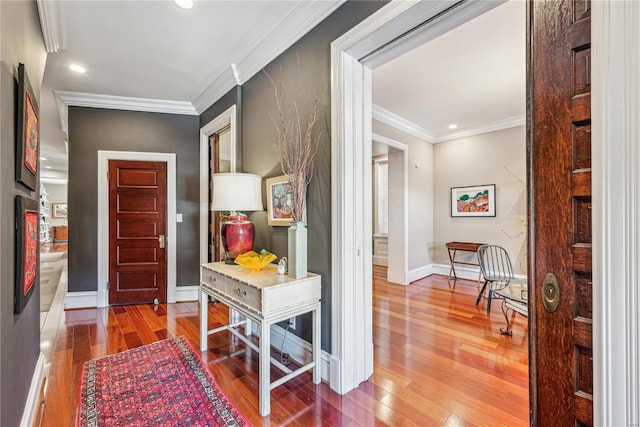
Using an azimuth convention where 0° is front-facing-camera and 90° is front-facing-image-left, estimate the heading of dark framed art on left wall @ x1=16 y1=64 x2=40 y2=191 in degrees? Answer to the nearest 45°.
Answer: approximately 270°

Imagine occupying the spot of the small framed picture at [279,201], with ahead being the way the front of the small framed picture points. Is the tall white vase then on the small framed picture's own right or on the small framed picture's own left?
on the small framed picture's own left

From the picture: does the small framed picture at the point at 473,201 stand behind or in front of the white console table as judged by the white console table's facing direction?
behind

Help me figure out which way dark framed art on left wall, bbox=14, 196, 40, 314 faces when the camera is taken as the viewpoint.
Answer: facing to the right of the viewer

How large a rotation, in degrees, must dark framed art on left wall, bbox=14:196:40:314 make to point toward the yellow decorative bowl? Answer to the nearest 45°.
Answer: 0° — it already faces it

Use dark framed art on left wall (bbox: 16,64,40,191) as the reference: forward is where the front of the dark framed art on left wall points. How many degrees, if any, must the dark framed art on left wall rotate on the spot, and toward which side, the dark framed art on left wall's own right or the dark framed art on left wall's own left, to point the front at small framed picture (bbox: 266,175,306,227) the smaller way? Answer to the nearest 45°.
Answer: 0° — it already faces it
